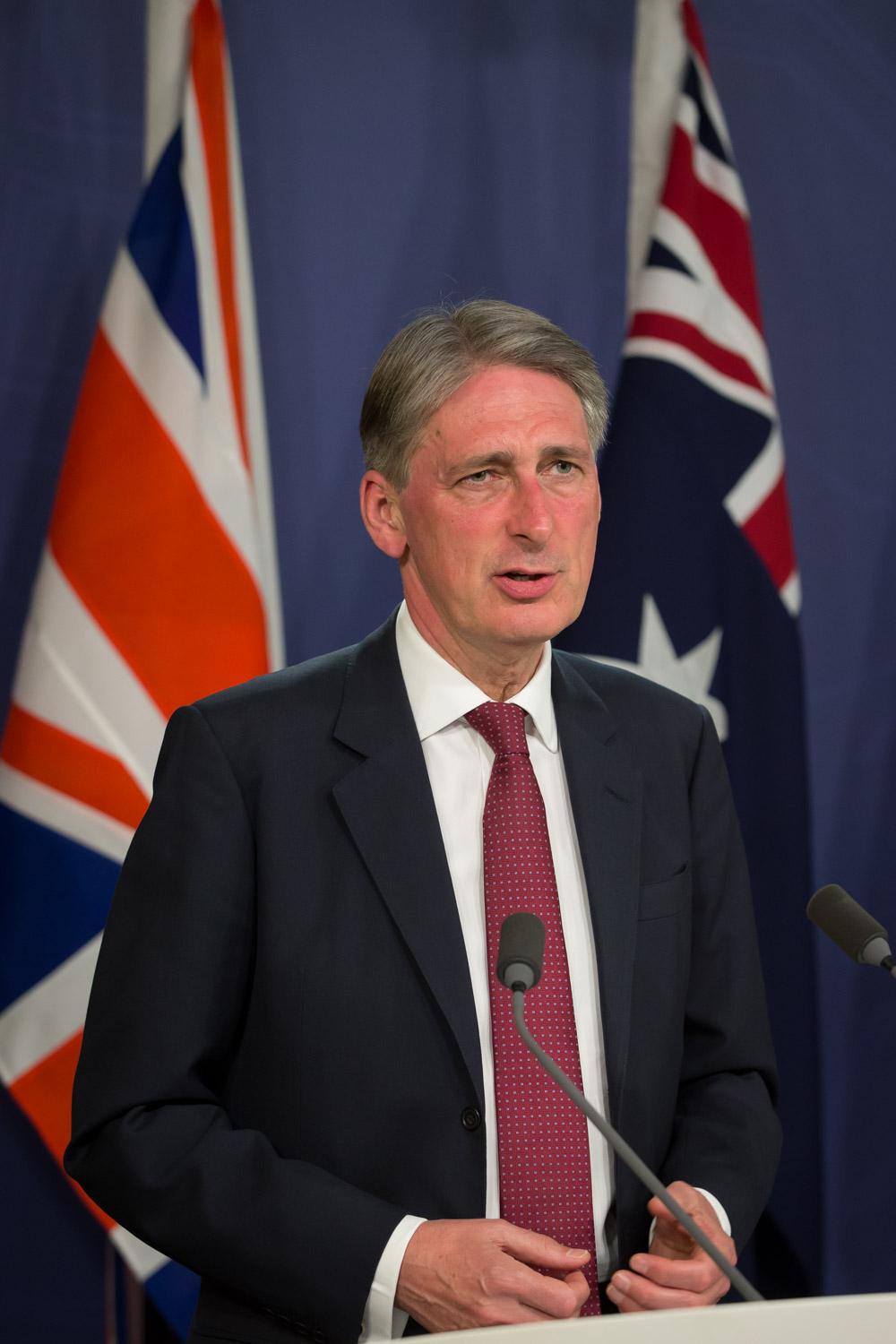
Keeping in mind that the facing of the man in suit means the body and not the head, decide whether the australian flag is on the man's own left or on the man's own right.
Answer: on the man's own left

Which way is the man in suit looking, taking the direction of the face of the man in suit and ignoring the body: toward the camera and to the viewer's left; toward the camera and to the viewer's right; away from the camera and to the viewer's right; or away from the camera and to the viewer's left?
toward the camera and to the viewer's right

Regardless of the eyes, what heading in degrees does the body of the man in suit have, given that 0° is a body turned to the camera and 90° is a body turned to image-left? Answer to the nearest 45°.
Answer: approximately 315°

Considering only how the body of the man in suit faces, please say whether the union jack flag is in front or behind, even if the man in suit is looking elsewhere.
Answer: behind
